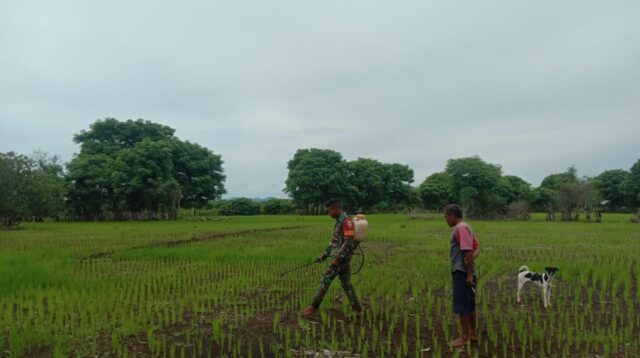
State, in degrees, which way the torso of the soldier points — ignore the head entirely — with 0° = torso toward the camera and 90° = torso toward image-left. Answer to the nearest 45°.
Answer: approximately 90°

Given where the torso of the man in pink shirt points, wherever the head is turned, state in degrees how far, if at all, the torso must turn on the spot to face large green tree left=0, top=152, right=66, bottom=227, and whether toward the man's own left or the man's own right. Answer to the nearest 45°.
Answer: approximately 45° to the man's own right

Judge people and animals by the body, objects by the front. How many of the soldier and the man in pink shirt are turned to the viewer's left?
2

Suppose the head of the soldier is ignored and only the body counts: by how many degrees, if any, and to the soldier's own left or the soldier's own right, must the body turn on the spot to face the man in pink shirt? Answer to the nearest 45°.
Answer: approximately 135° to the soldier's own left

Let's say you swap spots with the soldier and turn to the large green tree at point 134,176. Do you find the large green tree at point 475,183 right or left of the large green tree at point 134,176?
right

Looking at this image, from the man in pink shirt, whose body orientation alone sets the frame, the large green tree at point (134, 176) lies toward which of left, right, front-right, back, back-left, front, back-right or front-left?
front-right

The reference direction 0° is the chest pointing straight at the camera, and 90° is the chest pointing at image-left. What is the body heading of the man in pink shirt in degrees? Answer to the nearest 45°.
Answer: approximately 90°

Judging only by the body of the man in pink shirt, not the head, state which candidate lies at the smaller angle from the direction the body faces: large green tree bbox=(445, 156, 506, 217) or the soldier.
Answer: the soldier

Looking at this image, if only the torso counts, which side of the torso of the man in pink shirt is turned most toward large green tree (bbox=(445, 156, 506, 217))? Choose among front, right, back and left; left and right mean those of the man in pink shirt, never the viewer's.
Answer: right

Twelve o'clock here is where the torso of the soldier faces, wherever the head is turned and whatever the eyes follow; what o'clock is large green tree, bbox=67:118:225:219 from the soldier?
The large green tree is roughly at 2 o'clock from the soldier.

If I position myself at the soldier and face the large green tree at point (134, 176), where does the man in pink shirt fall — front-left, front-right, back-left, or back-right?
back-right

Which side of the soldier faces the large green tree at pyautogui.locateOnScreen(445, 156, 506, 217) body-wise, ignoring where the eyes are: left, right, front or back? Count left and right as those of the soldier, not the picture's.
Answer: right

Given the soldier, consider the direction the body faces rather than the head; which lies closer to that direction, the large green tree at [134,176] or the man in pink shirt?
the large green tree
